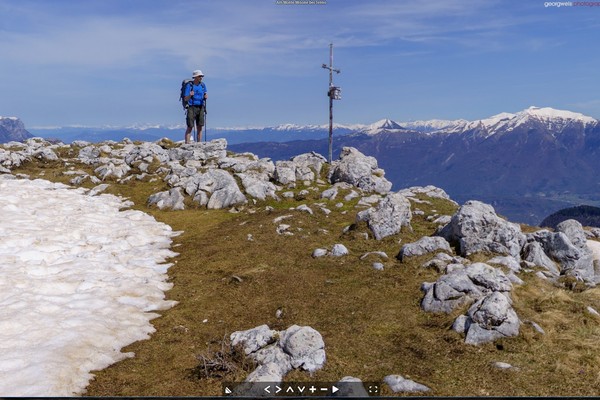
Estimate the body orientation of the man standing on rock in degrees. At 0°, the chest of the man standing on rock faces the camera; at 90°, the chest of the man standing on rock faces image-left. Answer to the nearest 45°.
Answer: approximately 315°

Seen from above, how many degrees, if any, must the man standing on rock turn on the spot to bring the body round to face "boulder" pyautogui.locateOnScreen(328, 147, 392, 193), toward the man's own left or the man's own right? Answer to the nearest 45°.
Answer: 0° — they already face it

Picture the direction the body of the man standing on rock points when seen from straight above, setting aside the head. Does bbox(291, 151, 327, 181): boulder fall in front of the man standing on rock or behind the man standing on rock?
in front

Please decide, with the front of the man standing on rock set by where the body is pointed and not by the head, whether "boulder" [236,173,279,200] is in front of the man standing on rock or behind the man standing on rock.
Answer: in front

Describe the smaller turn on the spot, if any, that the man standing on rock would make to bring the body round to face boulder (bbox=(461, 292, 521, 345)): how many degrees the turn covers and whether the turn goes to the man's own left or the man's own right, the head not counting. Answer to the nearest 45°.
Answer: approximately 45° to the man's own right

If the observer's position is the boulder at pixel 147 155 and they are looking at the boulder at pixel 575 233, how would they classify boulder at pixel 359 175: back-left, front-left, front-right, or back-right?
front-left

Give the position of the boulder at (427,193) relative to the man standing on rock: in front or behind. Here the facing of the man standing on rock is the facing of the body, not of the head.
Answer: in front

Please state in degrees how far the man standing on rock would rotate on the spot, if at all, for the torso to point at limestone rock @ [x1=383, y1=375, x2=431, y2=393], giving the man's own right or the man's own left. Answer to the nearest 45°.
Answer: approximately 45° to the man's own right

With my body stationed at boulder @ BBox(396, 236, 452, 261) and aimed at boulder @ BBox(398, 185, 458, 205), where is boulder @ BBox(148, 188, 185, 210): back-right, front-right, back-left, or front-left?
front-left

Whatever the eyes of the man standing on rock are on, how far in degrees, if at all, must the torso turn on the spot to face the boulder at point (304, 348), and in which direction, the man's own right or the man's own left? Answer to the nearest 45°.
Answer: approximately 45° to the man's own right

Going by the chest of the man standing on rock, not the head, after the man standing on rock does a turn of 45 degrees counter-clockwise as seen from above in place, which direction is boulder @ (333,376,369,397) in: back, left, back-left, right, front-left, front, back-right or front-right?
right

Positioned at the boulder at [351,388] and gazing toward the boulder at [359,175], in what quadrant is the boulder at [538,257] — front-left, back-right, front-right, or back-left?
front-right

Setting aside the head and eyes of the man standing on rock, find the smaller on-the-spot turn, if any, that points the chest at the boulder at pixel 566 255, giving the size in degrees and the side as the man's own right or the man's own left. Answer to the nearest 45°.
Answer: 0° — they already face it
